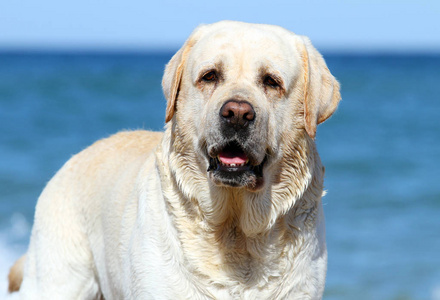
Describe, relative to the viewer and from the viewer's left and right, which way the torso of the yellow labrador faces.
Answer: facing the viewer and to the right of the viewer
